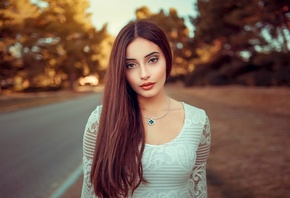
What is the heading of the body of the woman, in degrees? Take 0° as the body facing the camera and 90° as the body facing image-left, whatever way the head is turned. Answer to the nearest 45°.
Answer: approximately 0°

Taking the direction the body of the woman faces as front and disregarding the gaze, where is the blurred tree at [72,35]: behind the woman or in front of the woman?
behind

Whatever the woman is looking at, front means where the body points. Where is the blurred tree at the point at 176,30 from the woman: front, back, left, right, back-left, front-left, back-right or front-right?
back

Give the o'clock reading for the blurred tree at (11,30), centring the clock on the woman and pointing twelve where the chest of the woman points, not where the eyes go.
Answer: The blurred tree is roughly at 5 o'clock from the woman.

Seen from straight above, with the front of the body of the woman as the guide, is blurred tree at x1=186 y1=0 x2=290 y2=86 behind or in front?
behind

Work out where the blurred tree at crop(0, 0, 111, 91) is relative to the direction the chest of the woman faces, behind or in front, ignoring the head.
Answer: behind
